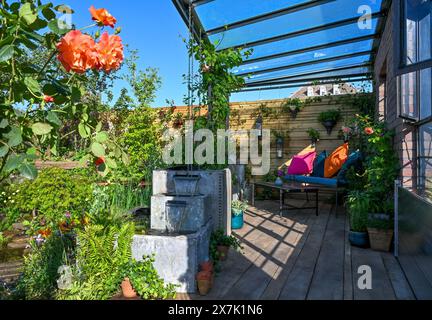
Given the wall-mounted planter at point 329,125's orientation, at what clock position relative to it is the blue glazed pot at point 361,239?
The blue glazed pot is roughly at 12 o'clock from the wall-mounted planter.

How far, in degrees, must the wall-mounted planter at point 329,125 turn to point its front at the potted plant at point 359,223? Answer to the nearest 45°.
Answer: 0° — it already faces it

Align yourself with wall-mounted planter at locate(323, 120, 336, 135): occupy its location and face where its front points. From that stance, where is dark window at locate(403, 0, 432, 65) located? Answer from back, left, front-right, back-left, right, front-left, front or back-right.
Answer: front

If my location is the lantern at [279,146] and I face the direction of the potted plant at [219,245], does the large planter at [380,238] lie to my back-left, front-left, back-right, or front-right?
front-left

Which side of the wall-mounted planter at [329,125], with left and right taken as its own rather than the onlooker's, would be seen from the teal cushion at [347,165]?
front

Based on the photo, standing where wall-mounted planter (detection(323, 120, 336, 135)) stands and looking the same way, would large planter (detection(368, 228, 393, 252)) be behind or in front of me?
in front

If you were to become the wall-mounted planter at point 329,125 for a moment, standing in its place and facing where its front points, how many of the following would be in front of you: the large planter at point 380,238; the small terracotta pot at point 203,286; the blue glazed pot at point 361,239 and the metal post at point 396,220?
4

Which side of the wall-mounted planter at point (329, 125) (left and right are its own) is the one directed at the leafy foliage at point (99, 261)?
front

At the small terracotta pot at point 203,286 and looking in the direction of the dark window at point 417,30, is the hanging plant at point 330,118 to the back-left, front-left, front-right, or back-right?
front-left

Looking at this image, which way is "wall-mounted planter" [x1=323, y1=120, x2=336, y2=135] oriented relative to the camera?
toward the camera

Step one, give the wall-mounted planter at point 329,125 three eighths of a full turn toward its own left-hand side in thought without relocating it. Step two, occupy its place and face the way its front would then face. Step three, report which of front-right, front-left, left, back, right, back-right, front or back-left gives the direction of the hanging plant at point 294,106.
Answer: back-left

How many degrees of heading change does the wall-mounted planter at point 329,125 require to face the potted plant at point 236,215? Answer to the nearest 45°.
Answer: approximately 45° to its right

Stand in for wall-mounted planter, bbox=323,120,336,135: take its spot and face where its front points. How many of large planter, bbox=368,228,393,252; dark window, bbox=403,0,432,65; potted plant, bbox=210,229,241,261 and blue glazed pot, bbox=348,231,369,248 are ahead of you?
4

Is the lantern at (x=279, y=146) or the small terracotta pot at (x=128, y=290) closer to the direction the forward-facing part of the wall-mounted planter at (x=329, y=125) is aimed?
the small terracotta pot
